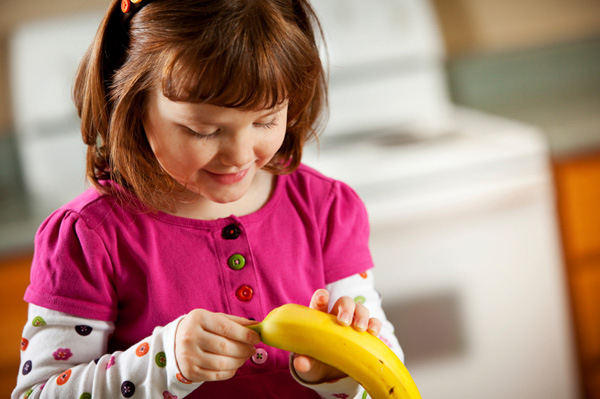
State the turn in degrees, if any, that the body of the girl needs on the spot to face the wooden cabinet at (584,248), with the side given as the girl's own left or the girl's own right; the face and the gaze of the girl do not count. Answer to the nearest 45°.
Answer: approximately 90° to the girl's own left

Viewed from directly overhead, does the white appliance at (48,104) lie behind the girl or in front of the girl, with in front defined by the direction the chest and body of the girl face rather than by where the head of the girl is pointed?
behind

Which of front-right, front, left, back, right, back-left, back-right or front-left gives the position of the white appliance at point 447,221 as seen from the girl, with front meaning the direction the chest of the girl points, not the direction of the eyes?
left

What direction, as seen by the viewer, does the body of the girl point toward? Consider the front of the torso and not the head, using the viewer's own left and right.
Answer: facing the viewer and to the right of the viewer

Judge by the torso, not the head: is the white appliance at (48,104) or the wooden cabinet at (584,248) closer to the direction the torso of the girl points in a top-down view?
the wooden cabinet
